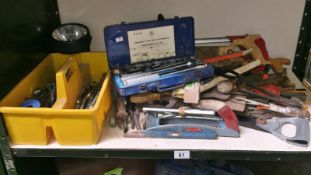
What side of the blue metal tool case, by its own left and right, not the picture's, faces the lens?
front

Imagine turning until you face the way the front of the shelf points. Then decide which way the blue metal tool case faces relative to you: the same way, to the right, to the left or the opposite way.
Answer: the same way

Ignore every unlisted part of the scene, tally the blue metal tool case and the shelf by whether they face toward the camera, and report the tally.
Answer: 2

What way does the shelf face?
toward the camera
